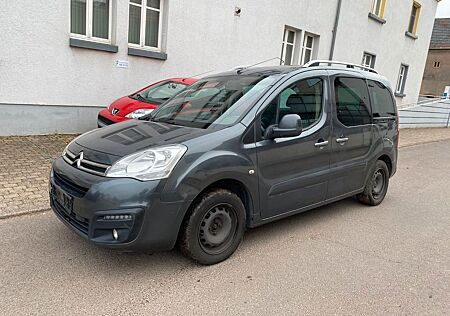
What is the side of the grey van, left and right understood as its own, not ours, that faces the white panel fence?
back

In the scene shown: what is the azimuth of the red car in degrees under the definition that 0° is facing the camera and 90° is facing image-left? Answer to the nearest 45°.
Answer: approximately 45°

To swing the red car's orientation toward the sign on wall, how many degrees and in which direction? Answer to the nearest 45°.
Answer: approximately 135° to its right

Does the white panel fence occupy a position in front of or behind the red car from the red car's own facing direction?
behind

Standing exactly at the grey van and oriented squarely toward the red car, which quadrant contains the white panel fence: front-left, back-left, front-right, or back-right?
front-right

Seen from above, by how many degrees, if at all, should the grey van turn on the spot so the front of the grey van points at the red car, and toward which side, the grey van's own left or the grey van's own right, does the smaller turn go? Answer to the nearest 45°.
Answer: approximately 90° to the grey van's own right

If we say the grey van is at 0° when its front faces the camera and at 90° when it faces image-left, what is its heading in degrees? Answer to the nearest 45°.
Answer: approximately 45°

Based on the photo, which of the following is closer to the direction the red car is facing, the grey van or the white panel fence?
the grey van

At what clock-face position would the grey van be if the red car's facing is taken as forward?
The grey van is roughly at 10 o'clock from the red car.

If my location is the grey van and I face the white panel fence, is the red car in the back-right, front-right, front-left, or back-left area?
front-left

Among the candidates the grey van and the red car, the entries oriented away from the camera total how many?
0
